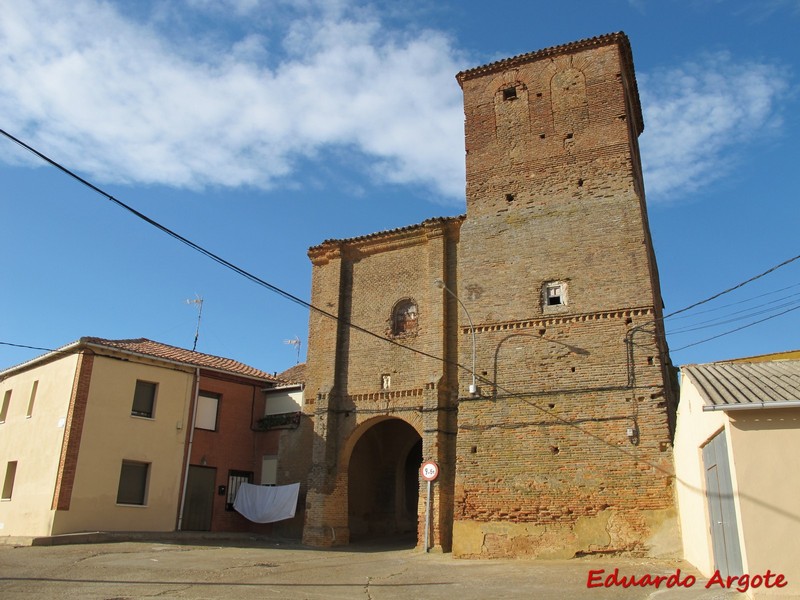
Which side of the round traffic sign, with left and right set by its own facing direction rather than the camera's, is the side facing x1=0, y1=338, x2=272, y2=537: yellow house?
right

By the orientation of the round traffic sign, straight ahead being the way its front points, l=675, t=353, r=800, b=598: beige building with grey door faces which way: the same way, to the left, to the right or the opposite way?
to the right

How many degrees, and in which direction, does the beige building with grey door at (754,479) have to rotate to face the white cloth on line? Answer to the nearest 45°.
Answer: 0° — it already faces it

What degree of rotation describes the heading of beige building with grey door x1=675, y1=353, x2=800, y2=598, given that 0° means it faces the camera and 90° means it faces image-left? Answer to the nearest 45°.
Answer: approximately 45°

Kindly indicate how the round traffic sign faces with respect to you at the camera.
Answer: facing the viewer

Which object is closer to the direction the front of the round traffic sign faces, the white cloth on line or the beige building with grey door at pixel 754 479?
the beige building with grey door

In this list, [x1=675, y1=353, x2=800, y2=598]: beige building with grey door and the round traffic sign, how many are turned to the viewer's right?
0

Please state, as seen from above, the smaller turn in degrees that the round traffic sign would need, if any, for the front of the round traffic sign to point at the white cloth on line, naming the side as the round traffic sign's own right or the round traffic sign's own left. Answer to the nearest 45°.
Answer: approximately 135° to the round traffic sign's own right

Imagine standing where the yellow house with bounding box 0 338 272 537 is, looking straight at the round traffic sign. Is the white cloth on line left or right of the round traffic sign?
left

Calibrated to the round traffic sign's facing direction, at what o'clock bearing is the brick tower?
The brick tower is roughly at 8 o'clock from the round traffic sign.

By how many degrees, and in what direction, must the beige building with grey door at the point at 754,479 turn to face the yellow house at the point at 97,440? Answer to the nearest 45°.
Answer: approximately 45° to its right

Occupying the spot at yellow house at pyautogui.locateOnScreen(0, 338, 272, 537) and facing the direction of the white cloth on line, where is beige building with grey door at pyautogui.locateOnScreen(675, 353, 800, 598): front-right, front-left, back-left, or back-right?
front-right

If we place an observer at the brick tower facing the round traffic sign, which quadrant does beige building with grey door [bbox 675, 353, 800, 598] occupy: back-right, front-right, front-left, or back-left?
back-left
